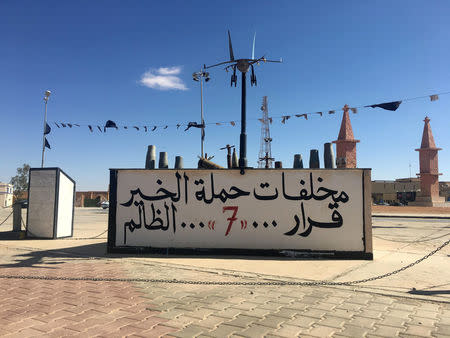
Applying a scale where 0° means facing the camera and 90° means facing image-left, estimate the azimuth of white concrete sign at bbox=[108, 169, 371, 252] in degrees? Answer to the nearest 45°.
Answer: approximately 0°

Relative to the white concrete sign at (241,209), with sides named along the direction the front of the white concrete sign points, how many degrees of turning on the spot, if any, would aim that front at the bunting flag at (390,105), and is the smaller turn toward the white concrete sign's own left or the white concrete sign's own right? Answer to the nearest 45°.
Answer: approximately 135° to the white concrete sign's own left

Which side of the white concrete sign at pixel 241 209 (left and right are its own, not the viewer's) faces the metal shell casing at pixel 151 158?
right
